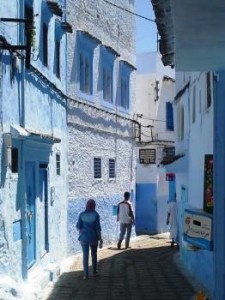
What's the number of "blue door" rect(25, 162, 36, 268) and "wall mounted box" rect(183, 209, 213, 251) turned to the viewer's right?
1

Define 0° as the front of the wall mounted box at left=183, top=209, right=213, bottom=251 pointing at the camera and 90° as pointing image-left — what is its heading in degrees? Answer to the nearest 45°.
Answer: approximately 45°

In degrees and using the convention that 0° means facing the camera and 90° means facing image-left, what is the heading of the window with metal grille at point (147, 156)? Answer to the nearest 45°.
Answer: approximately 0°

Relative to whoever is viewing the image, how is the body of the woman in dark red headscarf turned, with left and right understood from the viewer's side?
facing away from the viewer

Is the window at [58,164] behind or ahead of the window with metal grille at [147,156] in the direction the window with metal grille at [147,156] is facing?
ahead

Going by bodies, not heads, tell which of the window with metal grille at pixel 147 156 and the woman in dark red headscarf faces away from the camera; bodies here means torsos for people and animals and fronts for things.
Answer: the woman in dark red headscarf

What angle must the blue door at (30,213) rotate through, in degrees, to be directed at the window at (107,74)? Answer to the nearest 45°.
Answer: approximately 90° to its left

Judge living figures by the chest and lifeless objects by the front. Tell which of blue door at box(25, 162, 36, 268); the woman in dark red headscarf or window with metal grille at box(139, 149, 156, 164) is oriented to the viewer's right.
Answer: the blue door

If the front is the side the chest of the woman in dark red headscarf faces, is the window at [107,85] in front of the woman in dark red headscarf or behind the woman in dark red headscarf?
in front

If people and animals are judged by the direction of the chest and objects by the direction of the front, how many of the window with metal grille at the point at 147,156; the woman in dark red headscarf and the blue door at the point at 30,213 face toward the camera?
1

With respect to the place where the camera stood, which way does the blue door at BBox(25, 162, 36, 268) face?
facing to the right of the viewer

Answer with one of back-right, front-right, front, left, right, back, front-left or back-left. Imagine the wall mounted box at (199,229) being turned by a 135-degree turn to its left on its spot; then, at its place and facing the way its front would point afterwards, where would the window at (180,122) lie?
left

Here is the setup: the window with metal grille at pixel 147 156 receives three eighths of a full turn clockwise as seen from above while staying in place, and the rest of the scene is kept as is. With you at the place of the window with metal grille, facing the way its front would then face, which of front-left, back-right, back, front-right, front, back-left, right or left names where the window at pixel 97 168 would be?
back-left

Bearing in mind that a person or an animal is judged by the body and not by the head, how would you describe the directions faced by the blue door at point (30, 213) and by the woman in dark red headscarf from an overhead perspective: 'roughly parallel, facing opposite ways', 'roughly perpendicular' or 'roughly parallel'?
roughly perpendicular
